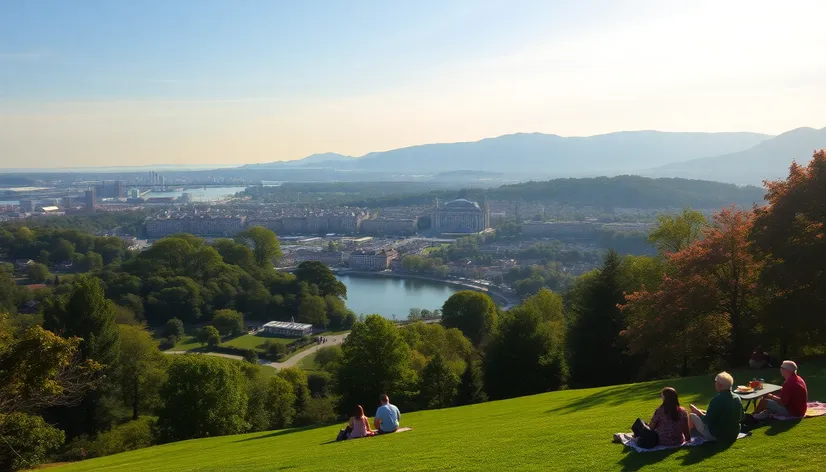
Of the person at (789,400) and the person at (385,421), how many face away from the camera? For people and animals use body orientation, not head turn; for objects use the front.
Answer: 1

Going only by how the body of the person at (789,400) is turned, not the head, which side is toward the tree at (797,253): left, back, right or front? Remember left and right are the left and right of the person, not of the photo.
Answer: right

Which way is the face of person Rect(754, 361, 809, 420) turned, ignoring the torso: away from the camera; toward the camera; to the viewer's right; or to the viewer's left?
to the viewer's left

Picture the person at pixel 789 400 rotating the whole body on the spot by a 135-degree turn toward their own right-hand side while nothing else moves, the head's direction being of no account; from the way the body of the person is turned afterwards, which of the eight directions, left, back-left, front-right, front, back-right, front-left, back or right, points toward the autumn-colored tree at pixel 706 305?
front-left

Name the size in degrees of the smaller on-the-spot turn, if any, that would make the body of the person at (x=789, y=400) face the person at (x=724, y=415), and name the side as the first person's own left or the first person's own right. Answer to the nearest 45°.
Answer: approximately 45° to the first person's own left

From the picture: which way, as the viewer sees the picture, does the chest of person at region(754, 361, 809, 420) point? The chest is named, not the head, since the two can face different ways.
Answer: to the viewer's left

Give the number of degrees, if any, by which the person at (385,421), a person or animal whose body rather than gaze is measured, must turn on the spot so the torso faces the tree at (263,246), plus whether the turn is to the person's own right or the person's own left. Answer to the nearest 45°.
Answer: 0° — they already face it

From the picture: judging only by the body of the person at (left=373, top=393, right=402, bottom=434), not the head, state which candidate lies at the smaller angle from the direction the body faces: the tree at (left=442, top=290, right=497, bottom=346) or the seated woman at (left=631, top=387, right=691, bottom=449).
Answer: the tree

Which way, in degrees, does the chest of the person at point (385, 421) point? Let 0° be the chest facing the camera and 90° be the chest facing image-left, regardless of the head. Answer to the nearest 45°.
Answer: approximately 180°

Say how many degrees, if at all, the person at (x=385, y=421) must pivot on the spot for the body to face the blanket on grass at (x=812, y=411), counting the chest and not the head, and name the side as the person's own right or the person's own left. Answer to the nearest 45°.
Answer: approximately 135° to the person's own right

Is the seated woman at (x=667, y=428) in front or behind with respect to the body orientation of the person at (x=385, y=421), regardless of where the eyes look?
behind

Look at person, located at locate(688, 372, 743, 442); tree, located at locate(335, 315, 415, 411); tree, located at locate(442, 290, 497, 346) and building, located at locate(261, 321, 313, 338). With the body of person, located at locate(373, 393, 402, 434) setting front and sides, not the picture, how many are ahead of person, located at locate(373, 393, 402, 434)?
3

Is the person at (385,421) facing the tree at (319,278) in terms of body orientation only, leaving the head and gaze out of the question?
yes

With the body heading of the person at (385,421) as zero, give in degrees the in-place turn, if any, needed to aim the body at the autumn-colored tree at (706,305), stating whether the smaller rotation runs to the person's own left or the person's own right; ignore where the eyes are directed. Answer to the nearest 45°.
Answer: approximately 45° to the person's own right

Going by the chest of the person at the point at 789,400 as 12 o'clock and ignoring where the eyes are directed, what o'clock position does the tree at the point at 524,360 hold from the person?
The tree is roughly at 2 o'clock from the person.
